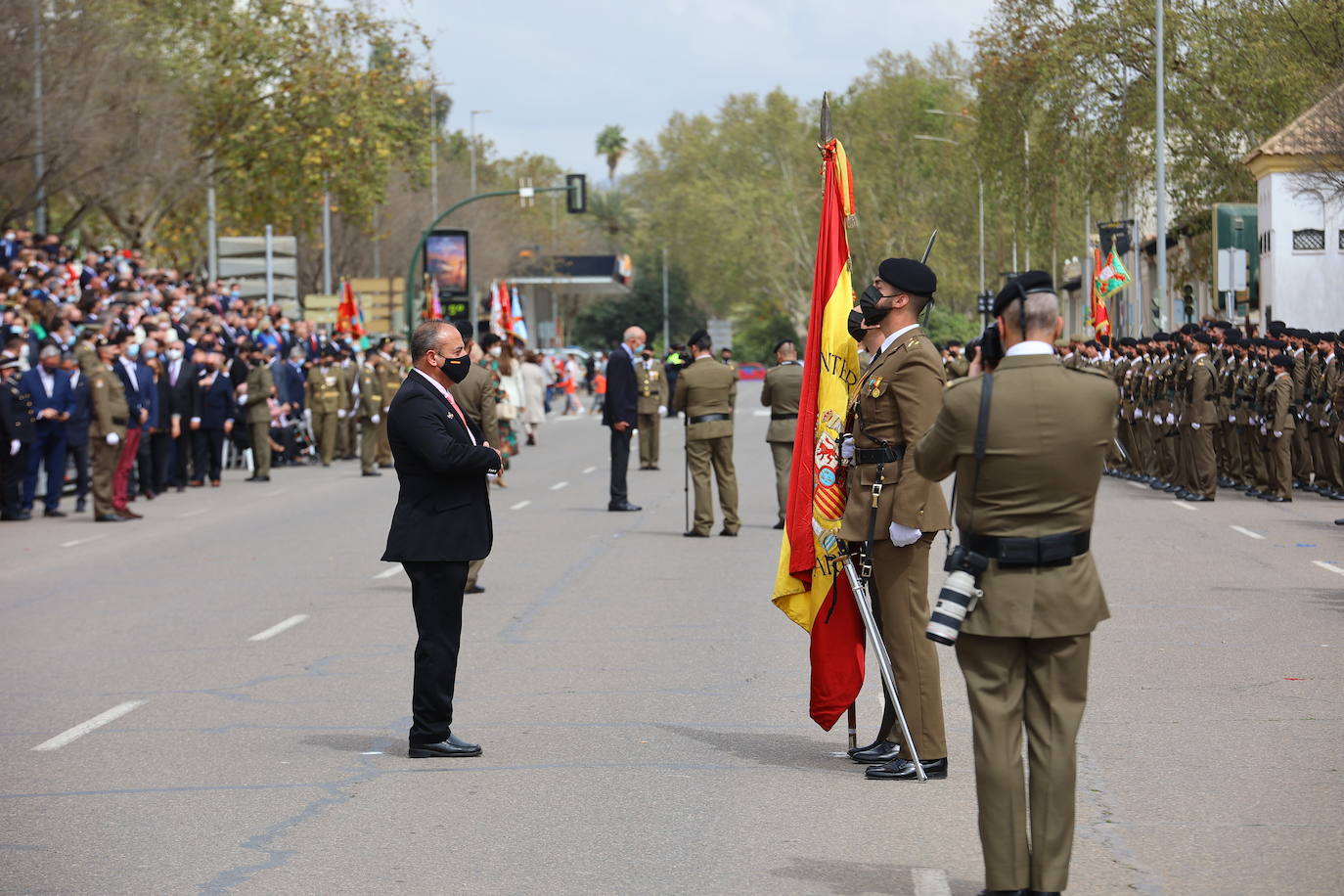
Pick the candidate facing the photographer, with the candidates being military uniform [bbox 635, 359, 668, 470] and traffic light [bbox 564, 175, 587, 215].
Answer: the military uniform

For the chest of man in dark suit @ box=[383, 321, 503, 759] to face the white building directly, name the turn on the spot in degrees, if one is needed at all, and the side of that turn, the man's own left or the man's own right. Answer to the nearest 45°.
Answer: approximately 45° to the man's own left

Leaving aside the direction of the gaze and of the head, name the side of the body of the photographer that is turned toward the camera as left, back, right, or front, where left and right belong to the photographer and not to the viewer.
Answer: back

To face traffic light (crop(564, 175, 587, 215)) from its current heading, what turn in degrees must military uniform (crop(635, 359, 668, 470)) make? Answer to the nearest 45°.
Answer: approximately 180°

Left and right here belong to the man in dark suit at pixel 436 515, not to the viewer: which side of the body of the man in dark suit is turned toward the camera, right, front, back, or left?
right

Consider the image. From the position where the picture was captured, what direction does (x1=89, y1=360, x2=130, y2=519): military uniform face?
facing to the right of the viewer

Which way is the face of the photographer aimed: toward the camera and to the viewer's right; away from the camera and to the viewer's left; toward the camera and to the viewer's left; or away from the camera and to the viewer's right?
away from the camera and to the viewer's left
